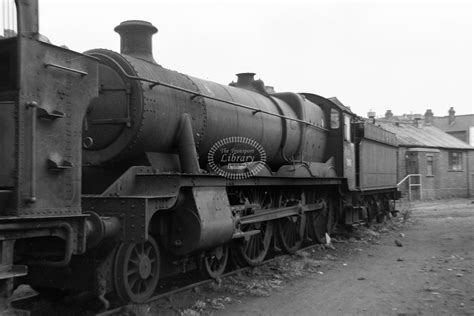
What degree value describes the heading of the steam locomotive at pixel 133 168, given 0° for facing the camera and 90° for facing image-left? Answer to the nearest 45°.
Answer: approximately 45°

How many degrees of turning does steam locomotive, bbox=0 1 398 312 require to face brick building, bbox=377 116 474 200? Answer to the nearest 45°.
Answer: approximately 180°

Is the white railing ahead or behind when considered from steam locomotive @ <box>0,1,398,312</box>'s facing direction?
behind
